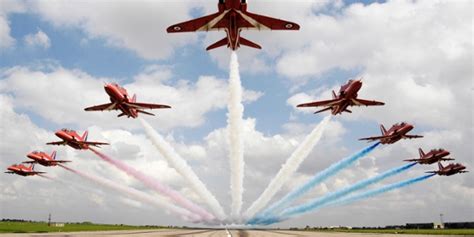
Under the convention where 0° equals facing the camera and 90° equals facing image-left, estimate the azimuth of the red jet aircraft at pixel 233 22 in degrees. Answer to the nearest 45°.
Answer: approximately 0°
